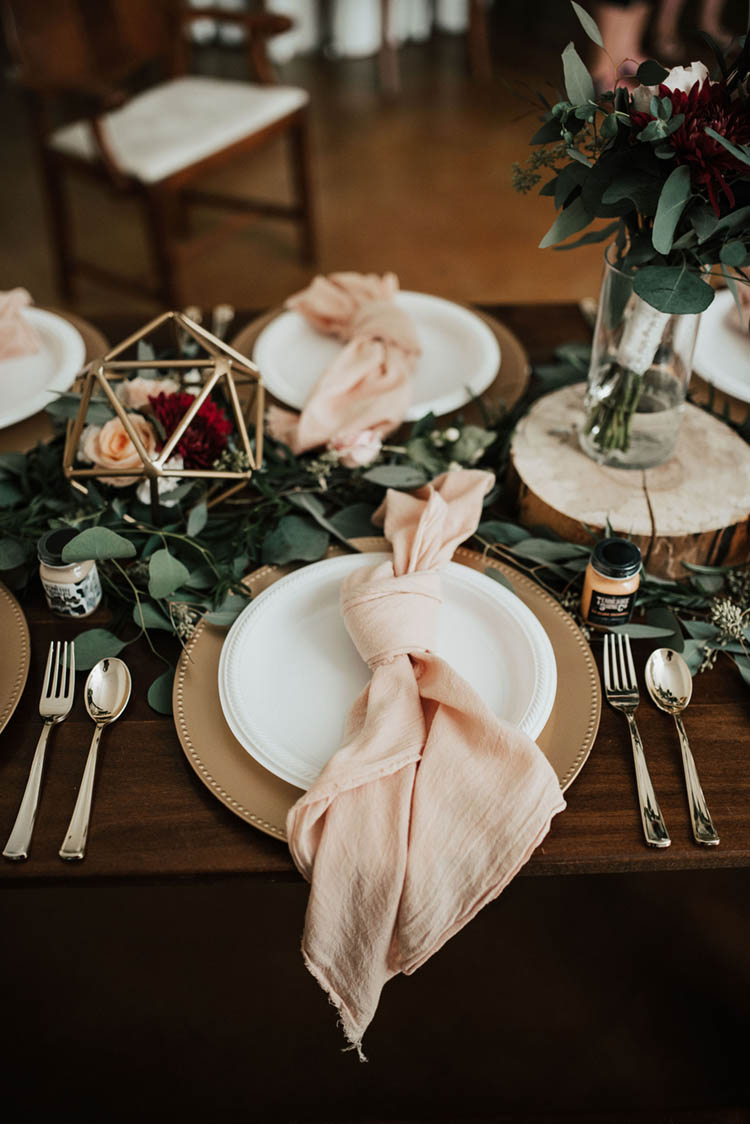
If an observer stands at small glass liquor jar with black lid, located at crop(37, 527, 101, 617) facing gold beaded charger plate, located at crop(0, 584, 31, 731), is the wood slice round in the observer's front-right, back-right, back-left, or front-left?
back-left

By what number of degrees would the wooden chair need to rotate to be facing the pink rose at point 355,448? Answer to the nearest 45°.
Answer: approximately 45° to its right

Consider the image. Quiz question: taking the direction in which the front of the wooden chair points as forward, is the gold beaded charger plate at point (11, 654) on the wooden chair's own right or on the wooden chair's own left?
on the wooden chair's own right

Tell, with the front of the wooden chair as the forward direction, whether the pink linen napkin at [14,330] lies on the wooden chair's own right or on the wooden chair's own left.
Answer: on the wooden chair's own right

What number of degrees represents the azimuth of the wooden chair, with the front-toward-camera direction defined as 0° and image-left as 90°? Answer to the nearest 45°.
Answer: approximately 315°

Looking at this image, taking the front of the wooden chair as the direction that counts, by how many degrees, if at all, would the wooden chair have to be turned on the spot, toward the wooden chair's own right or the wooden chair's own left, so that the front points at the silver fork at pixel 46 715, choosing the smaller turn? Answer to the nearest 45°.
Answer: approximately 45° to the wooden chair's own right

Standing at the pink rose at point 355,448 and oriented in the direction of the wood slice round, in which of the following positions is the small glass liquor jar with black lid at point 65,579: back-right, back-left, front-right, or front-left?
back-right
